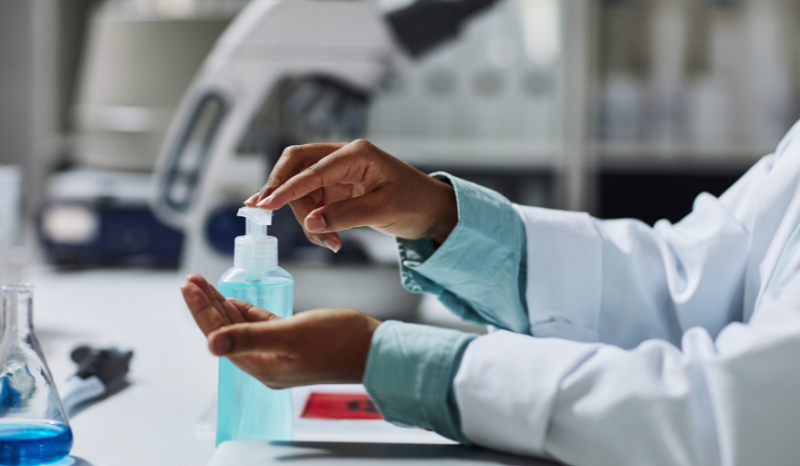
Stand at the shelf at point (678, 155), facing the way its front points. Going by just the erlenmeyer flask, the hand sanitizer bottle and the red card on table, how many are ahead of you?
3

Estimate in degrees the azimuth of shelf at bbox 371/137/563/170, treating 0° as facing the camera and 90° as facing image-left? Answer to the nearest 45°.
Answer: approximately 0°

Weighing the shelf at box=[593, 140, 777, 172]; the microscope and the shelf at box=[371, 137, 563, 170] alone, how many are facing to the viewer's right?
1

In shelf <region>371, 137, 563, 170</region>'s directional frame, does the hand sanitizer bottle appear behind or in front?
in front

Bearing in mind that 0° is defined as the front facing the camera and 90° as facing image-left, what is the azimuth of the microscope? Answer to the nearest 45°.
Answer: approximately 270°

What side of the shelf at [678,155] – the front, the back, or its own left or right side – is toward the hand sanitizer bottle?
front

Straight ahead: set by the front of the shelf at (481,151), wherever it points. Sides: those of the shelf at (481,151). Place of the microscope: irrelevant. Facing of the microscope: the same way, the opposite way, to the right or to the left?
to the left

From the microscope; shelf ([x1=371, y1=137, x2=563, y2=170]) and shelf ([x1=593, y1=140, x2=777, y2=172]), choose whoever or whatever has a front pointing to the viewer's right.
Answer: the microscope

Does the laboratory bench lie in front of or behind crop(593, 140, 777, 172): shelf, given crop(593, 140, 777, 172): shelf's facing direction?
in front

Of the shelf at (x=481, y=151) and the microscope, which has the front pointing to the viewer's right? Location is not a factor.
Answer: the microscope
